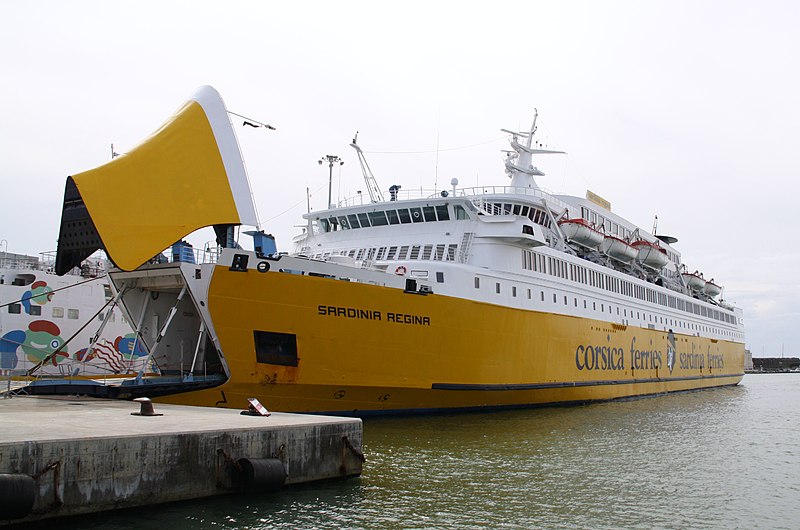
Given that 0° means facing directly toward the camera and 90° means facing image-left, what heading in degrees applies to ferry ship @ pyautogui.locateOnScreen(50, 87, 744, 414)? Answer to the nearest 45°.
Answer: approximately 45°

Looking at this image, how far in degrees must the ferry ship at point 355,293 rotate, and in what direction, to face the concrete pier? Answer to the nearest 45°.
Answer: approximately 45° to its left

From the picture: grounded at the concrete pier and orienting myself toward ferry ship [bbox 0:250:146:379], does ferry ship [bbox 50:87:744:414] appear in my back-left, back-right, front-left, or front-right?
front-right

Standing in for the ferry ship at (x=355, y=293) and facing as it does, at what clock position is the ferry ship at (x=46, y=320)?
the ferry ship at (x=46, y=320) is roughly at 3 o'clock from the ferry ship at (x=355, y=293).

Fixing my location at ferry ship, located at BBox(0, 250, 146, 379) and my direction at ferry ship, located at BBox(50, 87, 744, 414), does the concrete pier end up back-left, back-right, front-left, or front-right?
front-right
